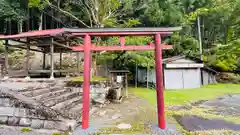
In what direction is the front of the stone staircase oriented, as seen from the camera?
facing the viewer and to the right of the viewer

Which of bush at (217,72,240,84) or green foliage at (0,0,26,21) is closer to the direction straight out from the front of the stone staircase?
the bush

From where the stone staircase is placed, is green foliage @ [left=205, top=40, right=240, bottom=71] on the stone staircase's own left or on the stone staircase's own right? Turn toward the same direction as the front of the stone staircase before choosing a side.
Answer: on the stone staircase's own left

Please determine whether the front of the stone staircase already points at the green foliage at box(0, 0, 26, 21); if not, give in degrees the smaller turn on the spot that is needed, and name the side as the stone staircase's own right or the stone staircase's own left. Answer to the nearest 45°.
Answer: approximately 135° to the stone staircase's own left

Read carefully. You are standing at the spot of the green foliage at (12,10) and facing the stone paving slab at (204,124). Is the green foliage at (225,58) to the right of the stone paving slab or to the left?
left

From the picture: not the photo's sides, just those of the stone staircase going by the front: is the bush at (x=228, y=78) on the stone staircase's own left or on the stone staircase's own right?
on the stone staircase's own left

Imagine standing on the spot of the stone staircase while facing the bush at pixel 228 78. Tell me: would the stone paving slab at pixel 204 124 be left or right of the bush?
right

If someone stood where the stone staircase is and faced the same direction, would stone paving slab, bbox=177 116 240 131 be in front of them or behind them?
in front

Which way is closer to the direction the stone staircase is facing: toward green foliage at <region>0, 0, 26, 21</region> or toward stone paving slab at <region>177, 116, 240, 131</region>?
the stone paving slab
